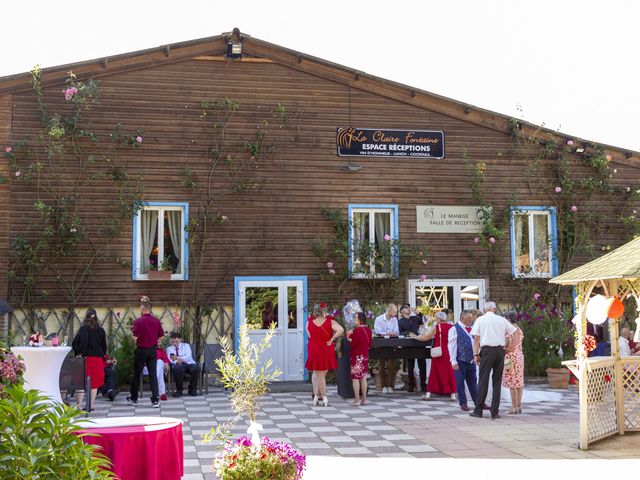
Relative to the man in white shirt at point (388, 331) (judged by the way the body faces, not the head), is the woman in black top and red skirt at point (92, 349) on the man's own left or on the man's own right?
on the man's own right

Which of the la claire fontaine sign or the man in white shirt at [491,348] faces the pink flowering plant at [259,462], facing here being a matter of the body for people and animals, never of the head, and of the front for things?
the la claire fontaine sign

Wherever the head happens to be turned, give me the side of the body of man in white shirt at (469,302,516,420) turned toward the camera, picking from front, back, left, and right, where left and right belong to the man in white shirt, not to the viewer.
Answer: back

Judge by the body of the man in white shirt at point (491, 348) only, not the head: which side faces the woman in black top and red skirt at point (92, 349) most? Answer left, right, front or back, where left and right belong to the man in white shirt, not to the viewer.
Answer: left

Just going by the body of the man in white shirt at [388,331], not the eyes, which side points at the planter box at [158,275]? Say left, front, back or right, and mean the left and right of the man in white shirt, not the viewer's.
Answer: right

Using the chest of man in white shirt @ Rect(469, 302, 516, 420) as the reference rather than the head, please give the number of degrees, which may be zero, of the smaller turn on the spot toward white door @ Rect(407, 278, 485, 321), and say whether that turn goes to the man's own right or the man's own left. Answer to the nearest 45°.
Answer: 0° — they already face it
